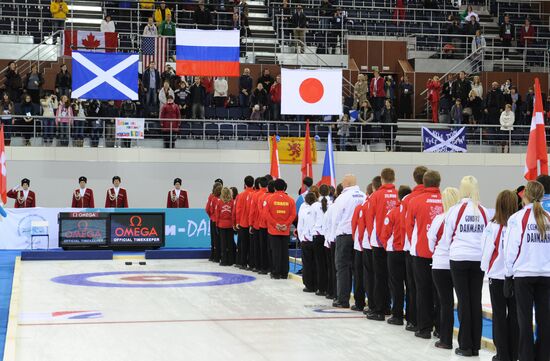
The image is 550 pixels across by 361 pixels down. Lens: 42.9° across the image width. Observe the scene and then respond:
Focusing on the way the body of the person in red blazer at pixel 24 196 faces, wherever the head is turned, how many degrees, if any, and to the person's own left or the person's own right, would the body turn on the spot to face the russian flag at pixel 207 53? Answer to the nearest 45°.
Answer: approximately 90° to the person's own left

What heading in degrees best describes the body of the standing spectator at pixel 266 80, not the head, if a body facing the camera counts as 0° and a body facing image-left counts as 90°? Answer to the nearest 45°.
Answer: approximately 0°

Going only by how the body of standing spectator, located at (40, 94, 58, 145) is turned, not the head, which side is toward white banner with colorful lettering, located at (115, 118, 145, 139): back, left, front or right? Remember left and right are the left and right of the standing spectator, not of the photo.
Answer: left
